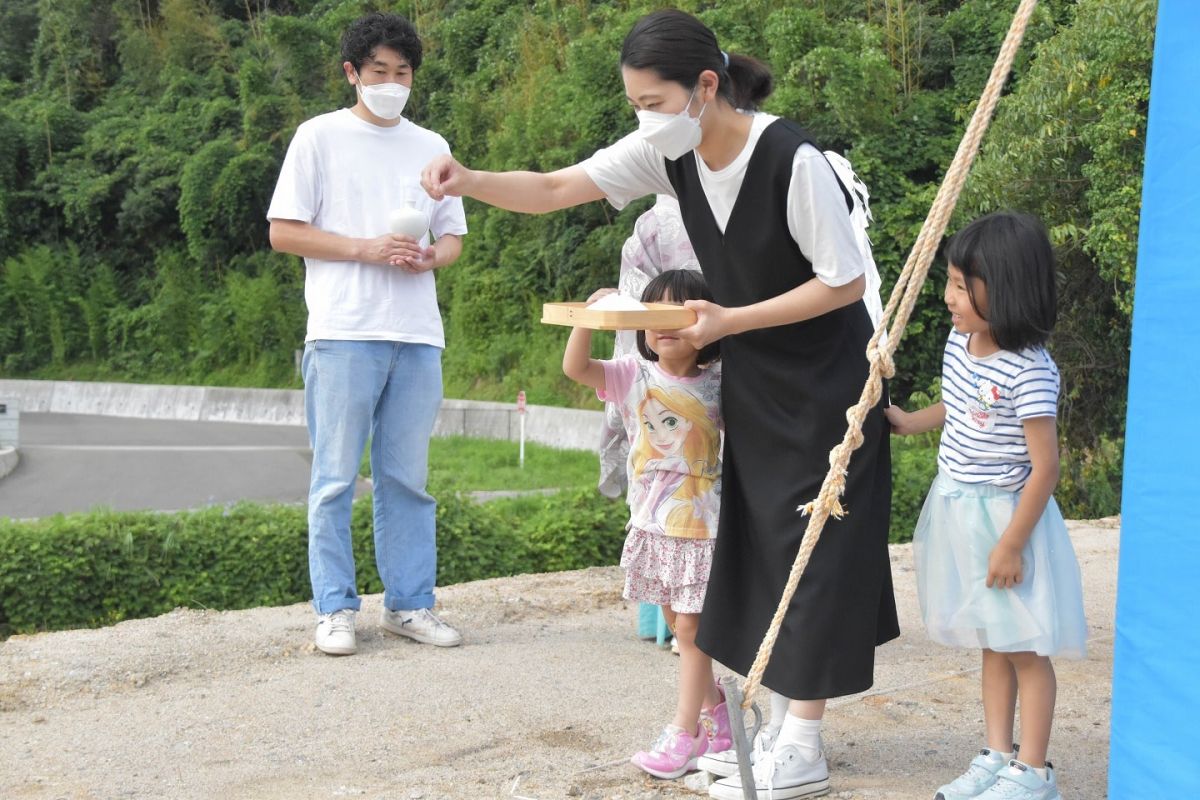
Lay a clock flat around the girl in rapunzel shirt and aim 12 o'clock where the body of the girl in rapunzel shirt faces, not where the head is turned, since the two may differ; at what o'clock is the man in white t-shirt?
The man in white t-shirt is roughly at 3 o'clock from the girl in rapunzel shirt.

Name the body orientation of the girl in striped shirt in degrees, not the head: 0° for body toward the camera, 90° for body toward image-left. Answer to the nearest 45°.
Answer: approximately 45°

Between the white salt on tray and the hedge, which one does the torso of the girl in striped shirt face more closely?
the white salt on tray

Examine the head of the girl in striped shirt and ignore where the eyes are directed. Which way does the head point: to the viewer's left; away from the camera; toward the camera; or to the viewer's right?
to the viewer's left

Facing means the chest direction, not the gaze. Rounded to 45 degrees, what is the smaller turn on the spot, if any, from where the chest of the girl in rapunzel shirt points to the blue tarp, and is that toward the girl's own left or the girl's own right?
approximately 90° to the girl's own left

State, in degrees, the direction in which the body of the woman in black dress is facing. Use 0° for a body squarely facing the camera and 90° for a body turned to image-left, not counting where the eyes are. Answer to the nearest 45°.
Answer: approximately 45°

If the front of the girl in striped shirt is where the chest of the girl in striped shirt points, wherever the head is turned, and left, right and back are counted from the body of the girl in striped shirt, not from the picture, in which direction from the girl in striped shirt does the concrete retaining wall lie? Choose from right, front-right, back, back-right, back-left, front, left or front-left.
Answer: right

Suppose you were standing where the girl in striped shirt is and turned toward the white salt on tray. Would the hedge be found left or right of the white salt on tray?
right

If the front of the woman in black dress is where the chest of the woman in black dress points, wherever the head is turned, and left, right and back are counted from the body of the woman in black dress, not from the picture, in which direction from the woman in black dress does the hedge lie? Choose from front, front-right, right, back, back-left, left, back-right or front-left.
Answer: right
